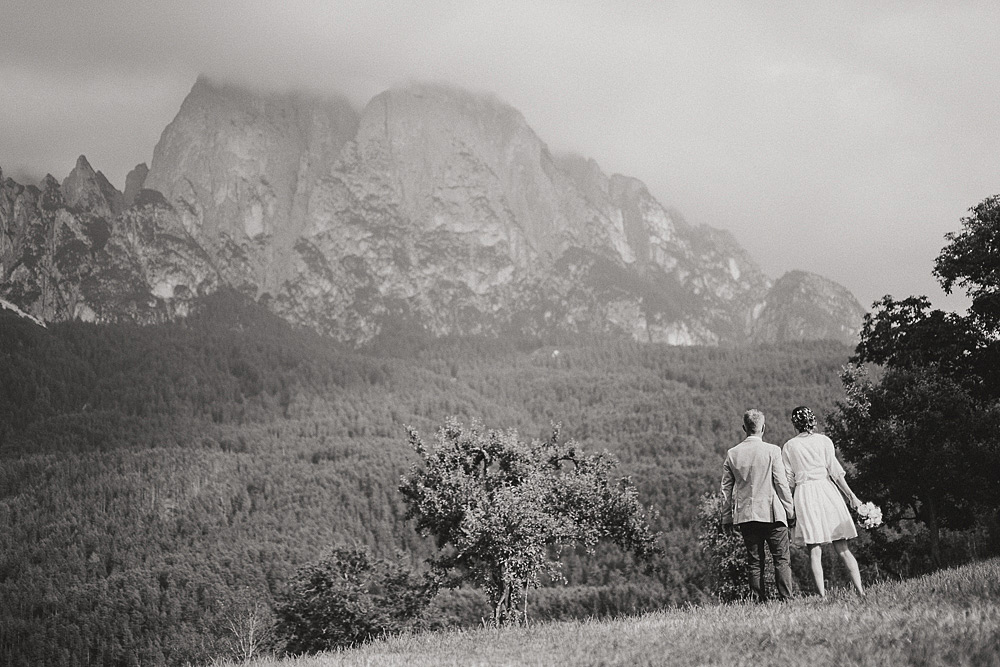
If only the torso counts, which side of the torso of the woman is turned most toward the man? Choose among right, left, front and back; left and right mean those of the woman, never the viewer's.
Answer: left

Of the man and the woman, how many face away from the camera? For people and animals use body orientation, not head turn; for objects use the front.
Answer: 2

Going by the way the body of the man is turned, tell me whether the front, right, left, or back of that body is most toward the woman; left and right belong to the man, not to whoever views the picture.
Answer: right

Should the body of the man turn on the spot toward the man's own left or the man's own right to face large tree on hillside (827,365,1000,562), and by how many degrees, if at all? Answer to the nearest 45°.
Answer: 0° — they already face it

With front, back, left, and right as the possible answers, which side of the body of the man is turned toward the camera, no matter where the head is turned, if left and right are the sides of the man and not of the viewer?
back

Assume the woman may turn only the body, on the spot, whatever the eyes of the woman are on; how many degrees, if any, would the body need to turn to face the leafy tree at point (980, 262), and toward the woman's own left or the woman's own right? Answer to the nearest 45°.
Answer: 0° — they already face it

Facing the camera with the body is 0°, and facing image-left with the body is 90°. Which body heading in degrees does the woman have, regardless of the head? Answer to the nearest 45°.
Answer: approximately 180°
